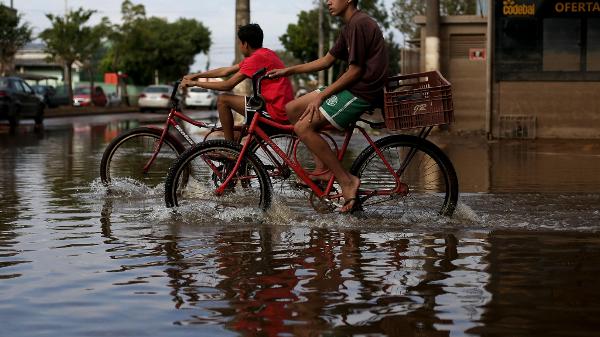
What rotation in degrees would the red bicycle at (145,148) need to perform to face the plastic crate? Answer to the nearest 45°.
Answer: approximately 135° to its left

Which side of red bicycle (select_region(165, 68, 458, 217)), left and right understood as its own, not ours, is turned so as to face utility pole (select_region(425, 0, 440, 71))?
right

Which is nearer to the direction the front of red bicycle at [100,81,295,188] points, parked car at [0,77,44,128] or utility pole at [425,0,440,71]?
the parked car

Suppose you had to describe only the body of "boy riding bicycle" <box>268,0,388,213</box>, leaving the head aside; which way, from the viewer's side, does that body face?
to the viewer's left

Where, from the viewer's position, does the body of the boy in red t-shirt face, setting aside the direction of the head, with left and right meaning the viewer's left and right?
facing to the left of the viewer

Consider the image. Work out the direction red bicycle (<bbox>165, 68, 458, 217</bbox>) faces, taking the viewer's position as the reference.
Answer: facing to the left of the viewer

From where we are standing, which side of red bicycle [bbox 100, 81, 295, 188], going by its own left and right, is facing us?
left
